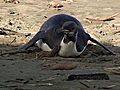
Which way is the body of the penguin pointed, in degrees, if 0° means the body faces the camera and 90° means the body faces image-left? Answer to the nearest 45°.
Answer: approximately 0°
